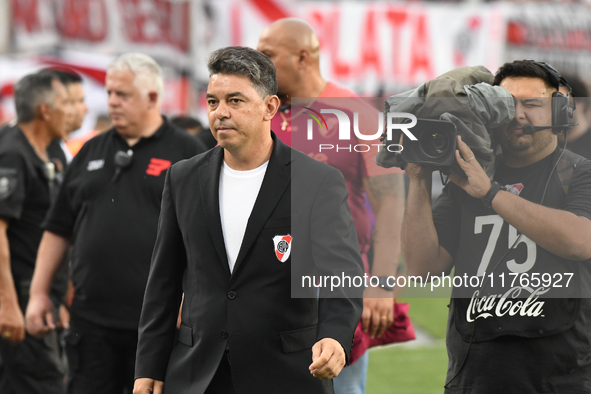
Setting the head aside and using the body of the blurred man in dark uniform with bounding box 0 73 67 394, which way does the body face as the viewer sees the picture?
to the viewer's right

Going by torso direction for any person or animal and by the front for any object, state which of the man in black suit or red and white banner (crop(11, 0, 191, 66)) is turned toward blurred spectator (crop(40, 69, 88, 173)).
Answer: the red and white banner

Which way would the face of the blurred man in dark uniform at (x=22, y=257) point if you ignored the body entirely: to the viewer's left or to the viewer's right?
to the viewer's right

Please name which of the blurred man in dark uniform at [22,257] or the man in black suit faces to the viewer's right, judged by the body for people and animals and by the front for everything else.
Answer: the blurred man in dark uniform

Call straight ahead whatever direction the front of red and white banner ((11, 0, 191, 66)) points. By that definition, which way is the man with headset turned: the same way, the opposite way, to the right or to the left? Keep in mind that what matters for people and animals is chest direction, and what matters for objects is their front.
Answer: the same way
